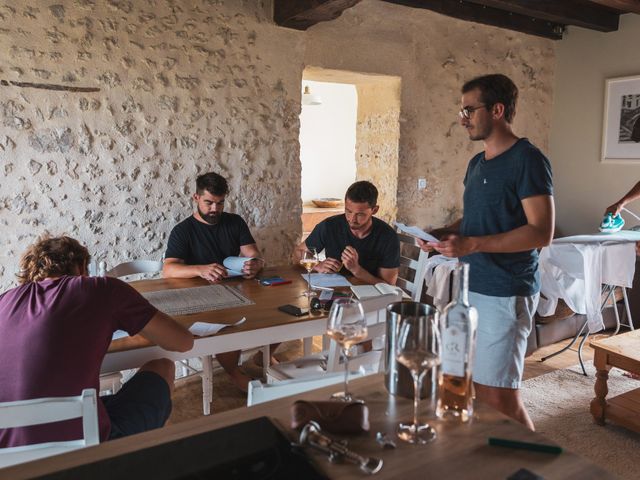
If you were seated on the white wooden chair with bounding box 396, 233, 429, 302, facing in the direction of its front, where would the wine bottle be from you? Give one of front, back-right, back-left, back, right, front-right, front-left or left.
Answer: front-left

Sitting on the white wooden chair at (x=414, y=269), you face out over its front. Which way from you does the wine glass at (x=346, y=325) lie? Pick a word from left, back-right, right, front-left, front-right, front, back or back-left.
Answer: front-left

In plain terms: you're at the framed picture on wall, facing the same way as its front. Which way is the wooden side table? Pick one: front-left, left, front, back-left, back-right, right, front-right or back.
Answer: front-left

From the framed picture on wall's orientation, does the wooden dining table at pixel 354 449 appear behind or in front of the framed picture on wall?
in front

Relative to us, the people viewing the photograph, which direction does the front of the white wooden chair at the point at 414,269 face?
facing the viewer and to the left of the viewer

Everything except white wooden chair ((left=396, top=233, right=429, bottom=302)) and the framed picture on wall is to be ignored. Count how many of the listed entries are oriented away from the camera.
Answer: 0

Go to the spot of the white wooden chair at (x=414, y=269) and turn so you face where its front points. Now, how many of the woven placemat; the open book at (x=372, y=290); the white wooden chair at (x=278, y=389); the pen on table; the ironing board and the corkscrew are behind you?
1

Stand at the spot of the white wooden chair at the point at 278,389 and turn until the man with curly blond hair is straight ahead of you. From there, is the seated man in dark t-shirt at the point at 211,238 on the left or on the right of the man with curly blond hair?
right

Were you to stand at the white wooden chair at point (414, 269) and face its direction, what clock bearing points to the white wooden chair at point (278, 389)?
the white wooden chair at point (278, 389) is roughly at 11 o'clock from the white wooden chair at point (414, 269).

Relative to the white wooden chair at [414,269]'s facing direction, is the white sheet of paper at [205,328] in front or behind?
in front

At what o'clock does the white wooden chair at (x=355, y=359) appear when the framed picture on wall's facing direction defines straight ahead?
The white wooden chair is roughly at 11 o'clock from the framed picture on wall.

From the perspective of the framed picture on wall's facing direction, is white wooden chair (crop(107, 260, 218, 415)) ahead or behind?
ahead

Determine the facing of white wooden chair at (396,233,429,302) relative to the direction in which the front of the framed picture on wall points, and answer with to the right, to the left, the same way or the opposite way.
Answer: the same way

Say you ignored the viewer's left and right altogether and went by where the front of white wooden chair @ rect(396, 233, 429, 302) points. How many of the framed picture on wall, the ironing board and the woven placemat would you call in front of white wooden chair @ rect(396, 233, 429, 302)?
1

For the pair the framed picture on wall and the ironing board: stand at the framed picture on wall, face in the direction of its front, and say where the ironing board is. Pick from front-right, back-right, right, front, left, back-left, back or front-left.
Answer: front-left

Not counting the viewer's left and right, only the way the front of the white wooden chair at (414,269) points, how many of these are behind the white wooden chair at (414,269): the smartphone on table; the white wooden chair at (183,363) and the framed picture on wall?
1

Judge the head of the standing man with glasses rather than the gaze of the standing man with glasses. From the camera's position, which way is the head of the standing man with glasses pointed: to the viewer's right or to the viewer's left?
to the viewer's left

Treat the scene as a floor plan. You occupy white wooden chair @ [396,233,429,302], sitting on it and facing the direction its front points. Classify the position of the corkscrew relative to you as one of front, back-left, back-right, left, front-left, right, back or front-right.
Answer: front-left
